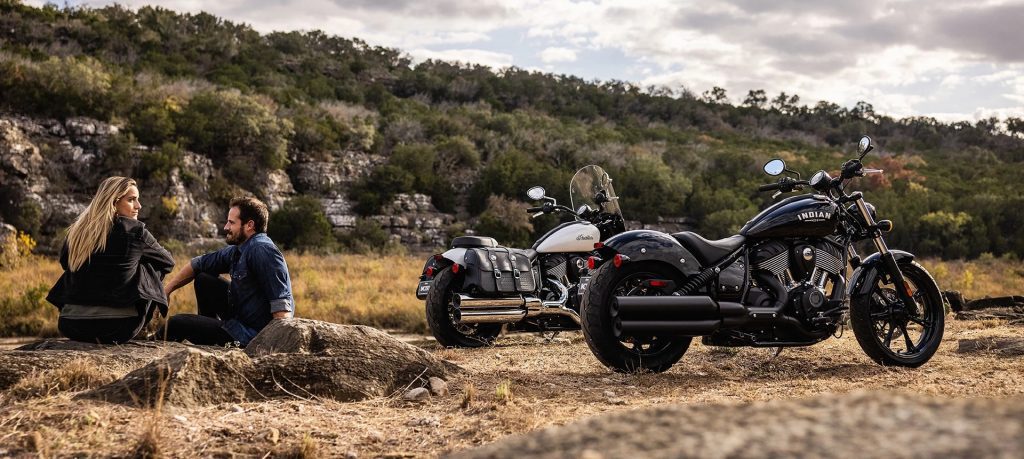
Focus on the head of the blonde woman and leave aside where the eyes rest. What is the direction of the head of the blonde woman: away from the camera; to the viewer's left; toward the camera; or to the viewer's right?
to the viewer's right

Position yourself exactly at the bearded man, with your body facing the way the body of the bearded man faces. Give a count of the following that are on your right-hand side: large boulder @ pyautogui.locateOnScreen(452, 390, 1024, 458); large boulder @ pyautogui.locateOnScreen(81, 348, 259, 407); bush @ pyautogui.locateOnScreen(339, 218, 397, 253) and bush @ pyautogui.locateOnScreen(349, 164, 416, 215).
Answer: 2

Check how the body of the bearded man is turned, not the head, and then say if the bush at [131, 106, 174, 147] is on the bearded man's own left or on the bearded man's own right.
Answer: on the bearded man's own right

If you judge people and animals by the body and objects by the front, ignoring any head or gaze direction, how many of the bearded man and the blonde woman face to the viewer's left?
1

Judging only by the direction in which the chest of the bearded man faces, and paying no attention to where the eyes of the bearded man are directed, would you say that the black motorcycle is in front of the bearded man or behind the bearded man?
behind

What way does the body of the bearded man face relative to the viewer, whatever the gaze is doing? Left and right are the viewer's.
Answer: facing to the left of the viewer

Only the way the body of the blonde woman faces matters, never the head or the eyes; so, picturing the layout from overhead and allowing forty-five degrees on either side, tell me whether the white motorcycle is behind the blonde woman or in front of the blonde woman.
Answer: in front

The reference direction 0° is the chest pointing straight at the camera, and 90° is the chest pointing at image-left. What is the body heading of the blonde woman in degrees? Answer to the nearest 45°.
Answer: approximately 225°

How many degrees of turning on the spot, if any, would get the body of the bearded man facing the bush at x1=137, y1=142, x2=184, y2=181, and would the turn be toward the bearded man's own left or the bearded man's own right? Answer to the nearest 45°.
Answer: approximately 90° to the bearded man's own right

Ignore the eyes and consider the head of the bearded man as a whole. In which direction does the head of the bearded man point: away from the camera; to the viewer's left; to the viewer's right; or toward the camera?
to the viewer's left

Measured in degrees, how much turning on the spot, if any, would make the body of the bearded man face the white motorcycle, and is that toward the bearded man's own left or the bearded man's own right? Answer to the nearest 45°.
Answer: approximately 135° to the bearded man's own right

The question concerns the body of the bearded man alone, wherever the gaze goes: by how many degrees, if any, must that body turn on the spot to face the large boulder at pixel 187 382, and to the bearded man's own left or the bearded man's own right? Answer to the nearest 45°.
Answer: approximately 90° to the bearded man's own left

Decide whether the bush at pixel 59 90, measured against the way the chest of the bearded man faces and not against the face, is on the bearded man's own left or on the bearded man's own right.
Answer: on the bearded man's own right

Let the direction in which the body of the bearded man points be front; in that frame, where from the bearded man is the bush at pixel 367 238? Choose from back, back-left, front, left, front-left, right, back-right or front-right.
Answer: right
